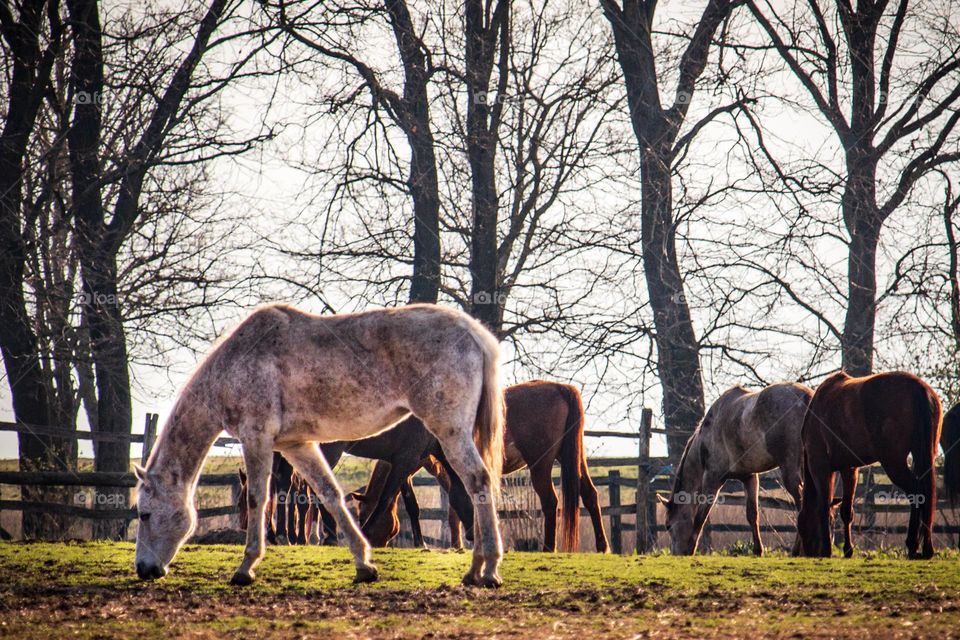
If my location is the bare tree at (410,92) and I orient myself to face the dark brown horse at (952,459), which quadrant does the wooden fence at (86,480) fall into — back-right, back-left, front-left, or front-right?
back-right

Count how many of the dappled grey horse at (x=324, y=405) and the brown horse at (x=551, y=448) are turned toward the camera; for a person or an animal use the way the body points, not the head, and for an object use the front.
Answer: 0

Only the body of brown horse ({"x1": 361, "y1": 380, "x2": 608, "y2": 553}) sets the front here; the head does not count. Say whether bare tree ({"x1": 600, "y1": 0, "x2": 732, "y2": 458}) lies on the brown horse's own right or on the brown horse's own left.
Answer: on the brown horse's own right

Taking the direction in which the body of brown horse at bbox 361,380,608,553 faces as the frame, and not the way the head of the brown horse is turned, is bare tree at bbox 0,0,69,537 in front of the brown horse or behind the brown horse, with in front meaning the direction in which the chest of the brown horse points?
in front

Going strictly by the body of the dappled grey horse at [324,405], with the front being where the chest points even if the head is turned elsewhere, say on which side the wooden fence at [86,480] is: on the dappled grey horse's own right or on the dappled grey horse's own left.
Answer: on the dappled grey horse's own right

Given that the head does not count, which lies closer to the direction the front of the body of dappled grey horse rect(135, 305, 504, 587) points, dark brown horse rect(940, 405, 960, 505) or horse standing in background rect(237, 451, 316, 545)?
the horse standing in background

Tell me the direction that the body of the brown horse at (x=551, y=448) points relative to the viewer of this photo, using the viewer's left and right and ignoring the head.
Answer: facing away from the viewer and to the left of the viewer

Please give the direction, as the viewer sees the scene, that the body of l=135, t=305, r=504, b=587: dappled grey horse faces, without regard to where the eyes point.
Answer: to the viewer's left

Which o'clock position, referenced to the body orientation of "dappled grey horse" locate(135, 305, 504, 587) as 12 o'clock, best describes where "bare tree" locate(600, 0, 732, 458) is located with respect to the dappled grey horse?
The bare tree is roughly at 4 o'clock from the dappled grey horse.

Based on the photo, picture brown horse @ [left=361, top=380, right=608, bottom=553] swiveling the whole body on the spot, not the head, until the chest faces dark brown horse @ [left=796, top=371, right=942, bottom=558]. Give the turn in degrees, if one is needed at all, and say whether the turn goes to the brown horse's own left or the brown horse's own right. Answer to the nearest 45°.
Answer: approximately 180°
